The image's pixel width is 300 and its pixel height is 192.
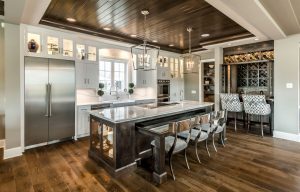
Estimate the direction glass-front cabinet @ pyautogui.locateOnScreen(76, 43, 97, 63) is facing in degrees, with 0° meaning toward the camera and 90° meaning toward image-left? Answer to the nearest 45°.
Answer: approximately 315°

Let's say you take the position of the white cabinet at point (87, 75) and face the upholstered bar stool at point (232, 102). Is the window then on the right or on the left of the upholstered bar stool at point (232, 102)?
left

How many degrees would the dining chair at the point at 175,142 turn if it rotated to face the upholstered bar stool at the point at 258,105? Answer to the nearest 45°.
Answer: approximately 90° to its right

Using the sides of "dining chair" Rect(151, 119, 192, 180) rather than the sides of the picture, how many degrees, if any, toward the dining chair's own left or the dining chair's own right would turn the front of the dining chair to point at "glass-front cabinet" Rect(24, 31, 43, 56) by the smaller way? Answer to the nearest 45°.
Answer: approximately 45° to the dining chair's own left

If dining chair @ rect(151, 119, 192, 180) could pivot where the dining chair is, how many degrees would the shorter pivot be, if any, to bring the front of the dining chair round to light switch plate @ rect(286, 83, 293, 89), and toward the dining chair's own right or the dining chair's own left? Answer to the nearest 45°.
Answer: approximately 90° to the dining chair's own right

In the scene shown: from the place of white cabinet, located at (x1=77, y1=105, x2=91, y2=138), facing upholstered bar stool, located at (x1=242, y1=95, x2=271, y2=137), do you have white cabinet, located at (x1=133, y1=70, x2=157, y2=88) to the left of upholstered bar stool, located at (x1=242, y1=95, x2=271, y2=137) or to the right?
left

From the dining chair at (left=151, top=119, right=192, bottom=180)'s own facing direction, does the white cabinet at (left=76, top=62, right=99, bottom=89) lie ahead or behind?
ahead

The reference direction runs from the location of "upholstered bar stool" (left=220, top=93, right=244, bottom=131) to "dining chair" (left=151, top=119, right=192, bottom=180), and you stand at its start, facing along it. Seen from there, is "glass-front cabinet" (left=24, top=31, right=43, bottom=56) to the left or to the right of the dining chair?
right

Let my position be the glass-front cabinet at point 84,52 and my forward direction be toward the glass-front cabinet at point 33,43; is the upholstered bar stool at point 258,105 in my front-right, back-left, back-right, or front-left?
back-left

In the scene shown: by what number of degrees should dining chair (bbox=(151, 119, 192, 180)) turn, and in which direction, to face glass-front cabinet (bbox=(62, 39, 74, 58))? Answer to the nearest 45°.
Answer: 0° — it already faces it

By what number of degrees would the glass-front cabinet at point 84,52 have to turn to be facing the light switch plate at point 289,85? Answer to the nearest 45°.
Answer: approximately 45° to its left

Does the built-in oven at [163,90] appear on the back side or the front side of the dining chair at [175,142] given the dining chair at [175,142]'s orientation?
on the front side

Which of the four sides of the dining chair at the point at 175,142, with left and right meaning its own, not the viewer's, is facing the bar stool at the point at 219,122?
right
